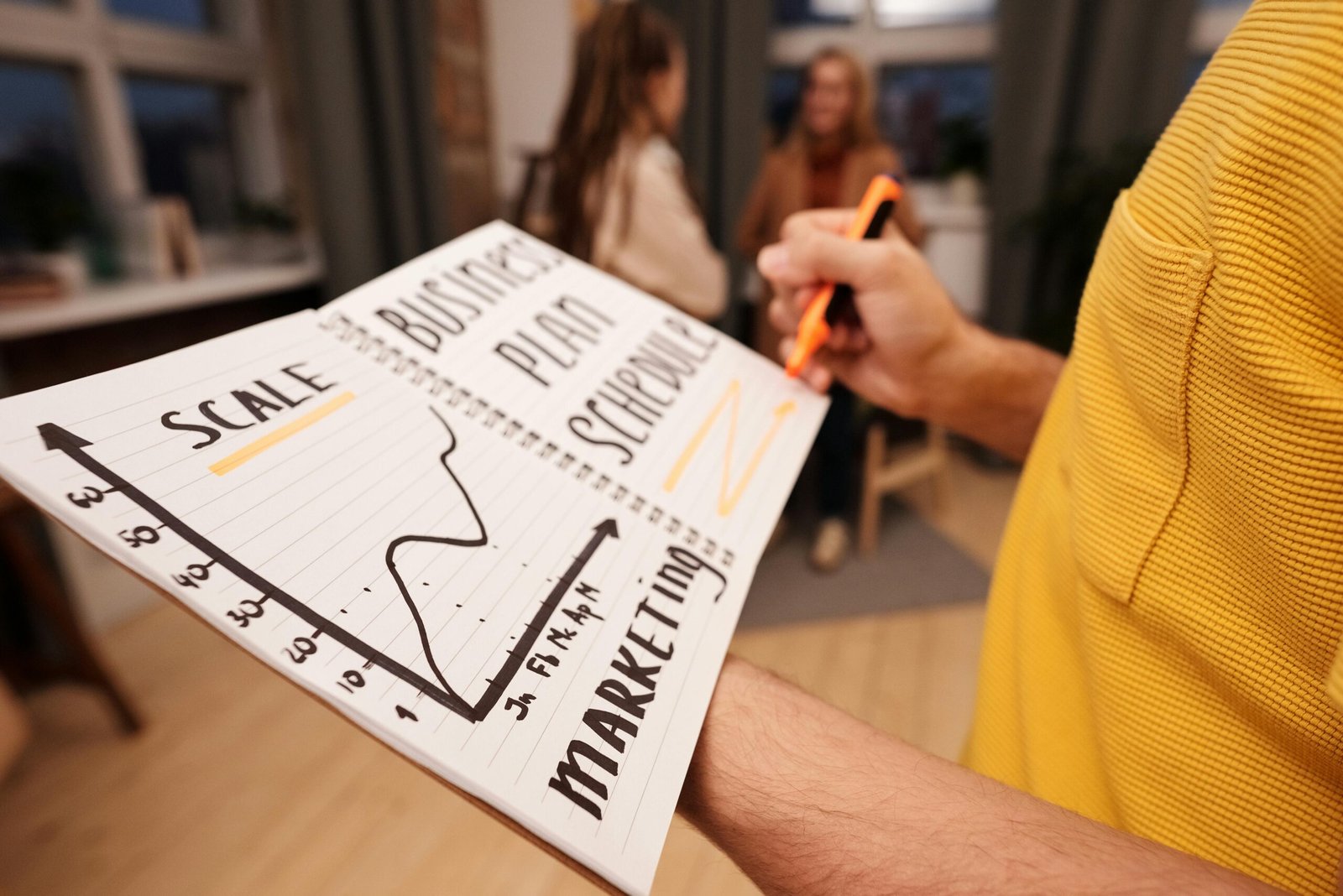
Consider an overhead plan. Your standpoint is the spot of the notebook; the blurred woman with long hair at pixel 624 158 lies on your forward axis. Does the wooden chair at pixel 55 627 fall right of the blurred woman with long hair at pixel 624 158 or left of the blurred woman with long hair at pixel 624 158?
left

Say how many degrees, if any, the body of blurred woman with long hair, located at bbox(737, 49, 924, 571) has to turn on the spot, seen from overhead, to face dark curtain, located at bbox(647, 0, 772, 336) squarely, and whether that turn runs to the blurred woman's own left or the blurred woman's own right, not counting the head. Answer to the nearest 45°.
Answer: approximately 135° to the blurred woman's own right

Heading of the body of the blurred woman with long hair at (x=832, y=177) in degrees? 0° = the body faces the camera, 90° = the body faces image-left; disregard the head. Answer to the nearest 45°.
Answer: approximately 0°

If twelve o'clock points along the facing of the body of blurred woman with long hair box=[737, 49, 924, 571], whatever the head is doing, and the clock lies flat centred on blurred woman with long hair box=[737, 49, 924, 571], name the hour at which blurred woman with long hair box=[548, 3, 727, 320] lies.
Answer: blurred woman with long hair box=[548, 3, 727, 320] is roughly at 1 o'clock from blurred woman with long hair box=[737, 49, 924, 571].

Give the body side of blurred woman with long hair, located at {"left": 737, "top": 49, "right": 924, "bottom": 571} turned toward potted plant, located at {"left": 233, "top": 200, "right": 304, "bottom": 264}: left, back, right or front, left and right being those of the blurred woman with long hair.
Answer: right

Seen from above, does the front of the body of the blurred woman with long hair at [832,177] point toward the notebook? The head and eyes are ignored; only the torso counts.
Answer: yes

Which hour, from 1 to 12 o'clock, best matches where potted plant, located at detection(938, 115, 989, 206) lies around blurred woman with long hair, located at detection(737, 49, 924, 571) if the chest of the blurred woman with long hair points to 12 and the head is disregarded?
The potted plant is roughly at 7 o'clock from the blurred woman with long hair.

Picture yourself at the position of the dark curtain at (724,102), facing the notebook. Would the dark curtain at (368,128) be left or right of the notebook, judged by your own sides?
right
